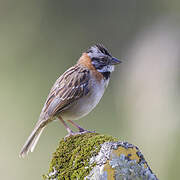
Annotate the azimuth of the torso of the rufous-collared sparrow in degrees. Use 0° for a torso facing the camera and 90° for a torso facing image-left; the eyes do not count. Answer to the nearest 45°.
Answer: approximately 270°
